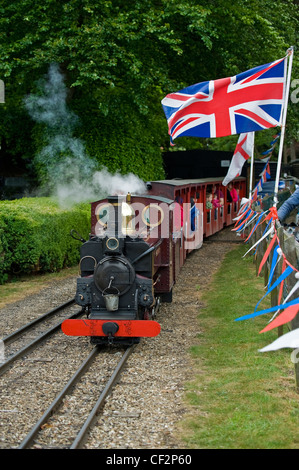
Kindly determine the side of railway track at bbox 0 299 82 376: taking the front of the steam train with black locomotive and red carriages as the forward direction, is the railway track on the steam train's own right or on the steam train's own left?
on the steam train's own right

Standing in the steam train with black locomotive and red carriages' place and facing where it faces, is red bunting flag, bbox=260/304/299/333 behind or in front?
in front

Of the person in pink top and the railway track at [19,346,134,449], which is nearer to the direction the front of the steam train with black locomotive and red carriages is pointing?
the railway track

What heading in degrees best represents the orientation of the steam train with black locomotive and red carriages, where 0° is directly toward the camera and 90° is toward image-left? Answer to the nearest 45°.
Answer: approximately 0°

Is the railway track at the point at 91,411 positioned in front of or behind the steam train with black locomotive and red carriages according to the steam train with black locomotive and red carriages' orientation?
in front
